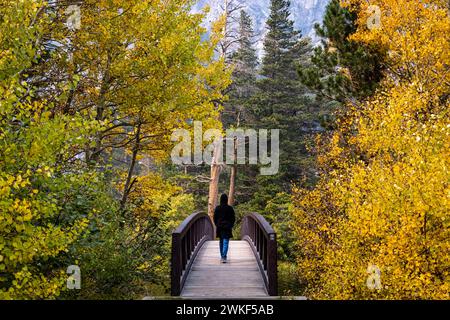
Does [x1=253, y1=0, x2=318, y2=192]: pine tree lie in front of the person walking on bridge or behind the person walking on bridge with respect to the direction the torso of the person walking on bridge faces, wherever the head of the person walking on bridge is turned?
in front

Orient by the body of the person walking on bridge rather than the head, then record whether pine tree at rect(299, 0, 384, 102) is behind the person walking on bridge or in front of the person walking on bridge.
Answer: in front

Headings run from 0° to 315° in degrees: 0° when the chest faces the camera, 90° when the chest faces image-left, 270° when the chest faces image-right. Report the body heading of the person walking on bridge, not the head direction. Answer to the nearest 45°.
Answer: approximately 180°

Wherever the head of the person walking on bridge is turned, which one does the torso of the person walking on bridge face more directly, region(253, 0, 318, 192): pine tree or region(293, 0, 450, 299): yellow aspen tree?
the pine tree

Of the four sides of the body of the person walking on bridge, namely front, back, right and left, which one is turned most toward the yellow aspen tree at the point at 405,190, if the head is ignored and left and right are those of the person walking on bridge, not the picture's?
right
